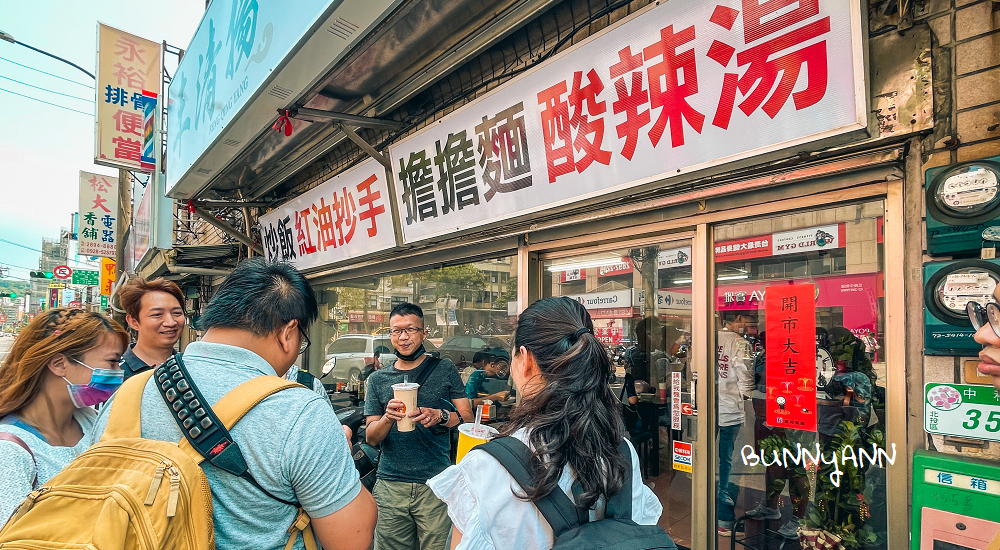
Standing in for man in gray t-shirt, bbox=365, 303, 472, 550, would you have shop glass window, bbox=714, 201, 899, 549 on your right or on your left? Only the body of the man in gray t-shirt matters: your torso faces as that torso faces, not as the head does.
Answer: on your left

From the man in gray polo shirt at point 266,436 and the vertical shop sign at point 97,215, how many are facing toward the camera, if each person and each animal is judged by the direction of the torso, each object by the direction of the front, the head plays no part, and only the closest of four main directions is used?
1

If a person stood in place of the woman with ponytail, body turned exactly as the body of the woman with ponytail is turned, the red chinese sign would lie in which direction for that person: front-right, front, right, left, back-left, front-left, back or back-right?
right

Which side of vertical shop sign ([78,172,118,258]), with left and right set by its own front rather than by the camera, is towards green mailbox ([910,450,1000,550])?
front

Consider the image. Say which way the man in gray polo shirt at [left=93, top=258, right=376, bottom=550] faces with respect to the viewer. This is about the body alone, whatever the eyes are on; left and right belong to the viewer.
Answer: facing away from the viewer and to the right of the viewer

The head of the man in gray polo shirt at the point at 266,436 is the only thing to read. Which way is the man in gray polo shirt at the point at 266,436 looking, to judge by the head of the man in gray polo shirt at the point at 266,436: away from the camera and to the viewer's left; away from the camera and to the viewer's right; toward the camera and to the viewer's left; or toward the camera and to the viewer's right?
away from the camera and to the viewer's right

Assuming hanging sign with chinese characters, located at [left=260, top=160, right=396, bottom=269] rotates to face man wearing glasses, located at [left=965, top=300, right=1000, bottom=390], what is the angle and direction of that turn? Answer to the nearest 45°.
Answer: approximately 45° to its left

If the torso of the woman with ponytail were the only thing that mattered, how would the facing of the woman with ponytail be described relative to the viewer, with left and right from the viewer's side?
facing away from the viewer and to the left of the viewer

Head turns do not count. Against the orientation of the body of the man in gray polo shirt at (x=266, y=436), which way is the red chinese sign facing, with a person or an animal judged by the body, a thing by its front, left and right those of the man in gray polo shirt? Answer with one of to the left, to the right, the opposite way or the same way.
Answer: the opposite way

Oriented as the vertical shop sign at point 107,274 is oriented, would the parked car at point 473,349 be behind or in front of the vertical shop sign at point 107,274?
in front

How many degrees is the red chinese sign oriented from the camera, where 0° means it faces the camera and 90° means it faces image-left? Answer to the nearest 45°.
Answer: approximately 0°
